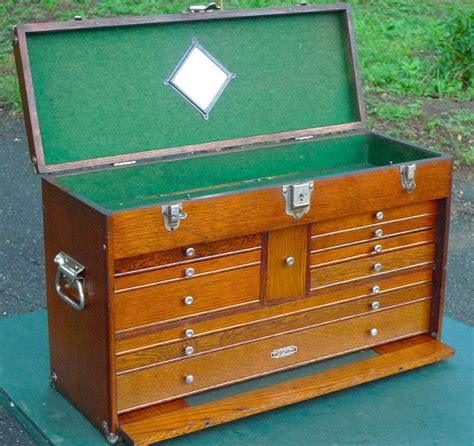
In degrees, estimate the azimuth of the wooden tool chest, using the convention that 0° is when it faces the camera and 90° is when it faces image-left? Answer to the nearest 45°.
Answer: approximately 315°
